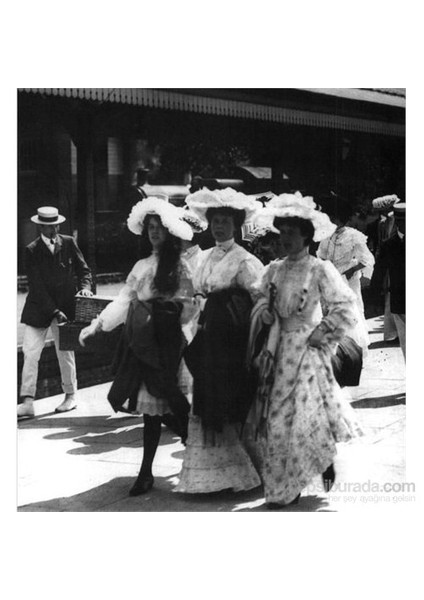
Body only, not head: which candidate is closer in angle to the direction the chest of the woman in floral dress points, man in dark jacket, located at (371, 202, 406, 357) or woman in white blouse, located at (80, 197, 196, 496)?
the woman in white blouse

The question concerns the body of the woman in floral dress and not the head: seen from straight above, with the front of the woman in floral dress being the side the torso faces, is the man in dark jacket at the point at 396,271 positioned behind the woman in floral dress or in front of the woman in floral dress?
behind

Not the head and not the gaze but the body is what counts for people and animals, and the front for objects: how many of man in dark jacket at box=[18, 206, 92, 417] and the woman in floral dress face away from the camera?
0

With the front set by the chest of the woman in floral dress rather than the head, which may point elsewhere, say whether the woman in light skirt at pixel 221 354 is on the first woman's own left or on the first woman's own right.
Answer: on the first woman's own right

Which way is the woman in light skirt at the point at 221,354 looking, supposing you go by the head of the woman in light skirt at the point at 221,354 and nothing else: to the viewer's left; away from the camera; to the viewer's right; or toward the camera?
toward the camera

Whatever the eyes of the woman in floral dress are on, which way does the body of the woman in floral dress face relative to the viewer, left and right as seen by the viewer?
facing the viewer and to the left of the viewer

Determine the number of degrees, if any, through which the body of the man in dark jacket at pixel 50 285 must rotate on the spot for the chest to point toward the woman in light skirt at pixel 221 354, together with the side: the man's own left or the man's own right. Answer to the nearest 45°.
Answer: approximately 45° to the man's own left

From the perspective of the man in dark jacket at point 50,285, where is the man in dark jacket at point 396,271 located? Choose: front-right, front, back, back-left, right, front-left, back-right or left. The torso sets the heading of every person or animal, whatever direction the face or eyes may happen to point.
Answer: left

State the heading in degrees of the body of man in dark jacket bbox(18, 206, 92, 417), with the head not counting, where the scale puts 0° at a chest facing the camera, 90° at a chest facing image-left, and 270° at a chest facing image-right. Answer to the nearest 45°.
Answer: approximately 0°

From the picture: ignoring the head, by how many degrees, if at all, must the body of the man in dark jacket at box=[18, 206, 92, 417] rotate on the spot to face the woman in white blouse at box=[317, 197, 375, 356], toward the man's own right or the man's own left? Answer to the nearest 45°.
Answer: approximately 90° to the man's own left

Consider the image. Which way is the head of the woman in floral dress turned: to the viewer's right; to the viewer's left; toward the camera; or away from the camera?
toward the camera

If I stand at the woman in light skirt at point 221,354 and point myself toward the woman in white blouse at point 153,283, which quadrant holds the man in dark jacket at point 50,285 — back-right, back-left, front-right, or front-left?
front-right

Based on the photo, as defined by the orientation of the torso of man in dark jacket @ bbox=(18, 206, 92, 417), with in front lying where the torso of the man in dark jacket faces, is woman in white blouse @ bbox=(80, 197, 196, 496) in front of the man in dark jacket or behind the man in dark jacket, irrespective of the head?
in front

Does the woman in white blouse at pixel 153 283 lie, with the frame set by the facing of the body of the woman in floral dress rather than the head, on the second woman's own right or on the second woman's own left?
on the second woman's own right
